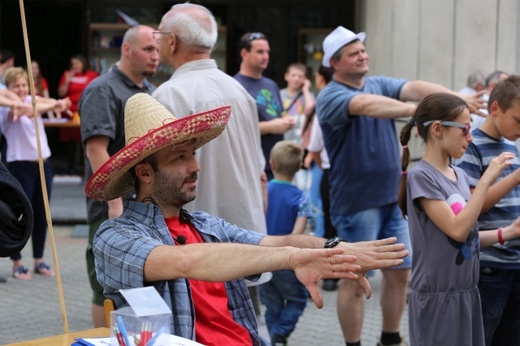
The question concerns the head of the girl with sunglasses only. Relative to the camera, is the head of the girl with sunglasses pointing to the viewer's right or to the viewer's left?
to the viewer's right

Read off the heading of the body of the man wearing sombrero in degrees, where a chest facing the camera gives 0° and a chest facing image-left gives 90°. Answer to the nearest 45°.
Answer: approximately 315°

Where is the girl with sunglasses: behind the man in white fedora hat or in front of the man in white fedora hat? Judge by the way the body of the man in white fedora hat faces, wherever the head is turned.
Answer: in front

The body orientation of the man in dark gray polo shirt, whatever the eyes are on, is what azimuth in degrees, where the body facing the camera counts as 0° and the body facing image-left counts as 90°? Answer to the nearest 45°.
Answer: approximately 315°

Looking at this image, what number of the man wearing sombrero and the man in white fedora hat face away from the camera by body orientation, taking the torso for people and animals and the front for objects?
0

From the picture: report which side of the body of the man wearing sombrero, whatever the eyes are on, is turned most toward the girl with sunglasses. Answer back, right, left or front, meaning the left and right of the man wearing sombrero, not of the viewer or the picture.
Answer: left

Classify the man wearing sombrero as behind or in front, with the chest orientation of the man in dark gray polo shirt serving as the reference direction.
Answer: in front

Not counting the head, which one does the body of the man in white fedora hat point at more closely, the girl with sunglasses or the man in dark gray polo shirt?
the girl with sunglasses

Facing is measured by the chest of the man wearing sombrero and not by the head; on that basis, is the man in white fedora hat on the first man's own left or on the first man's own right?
on the first man's own left
